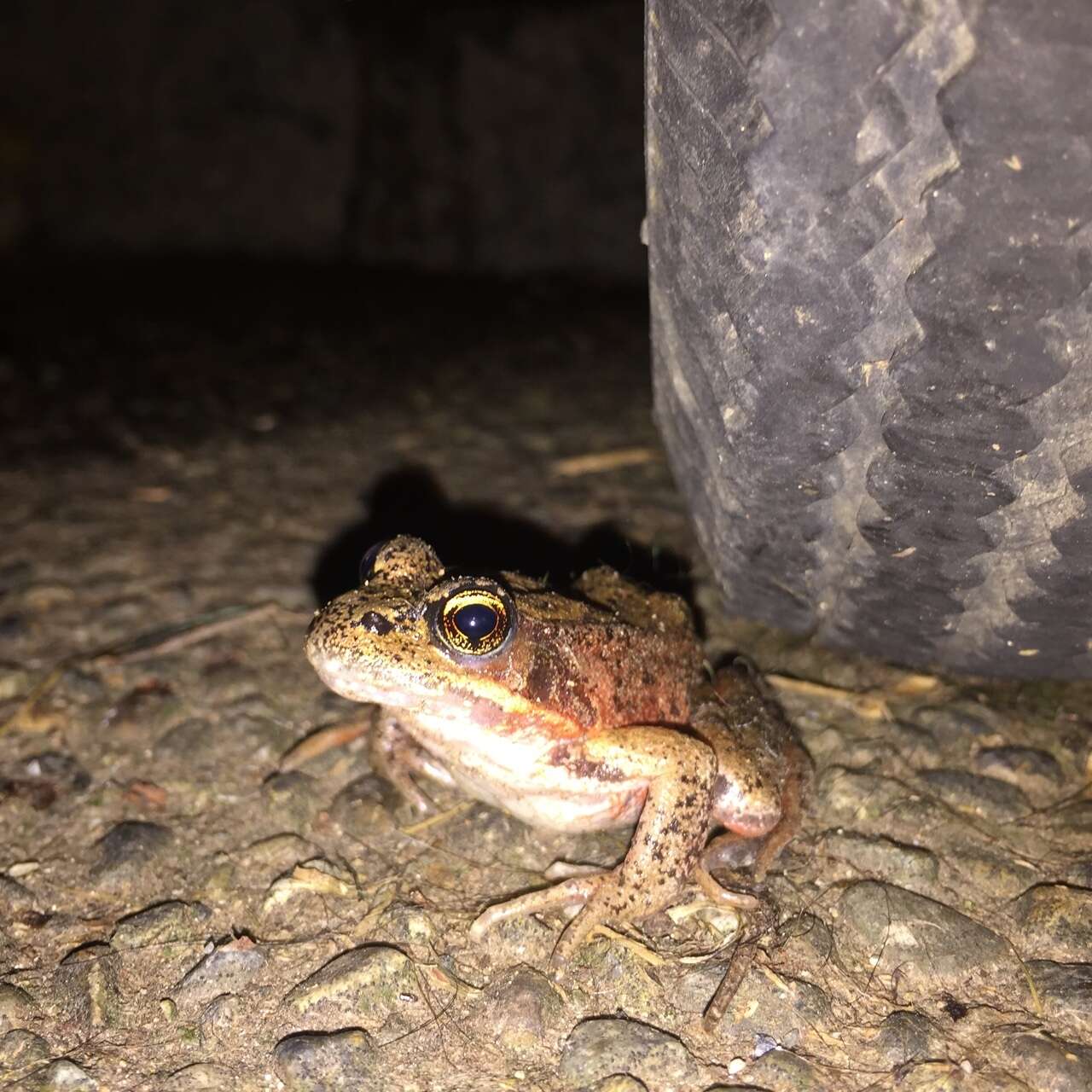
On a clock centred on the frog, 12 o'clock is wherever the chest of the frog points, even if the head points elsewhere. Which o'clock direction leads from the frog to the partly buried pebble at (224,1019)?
The partly buried pebble is roughly at 12 o'clock from the frog.

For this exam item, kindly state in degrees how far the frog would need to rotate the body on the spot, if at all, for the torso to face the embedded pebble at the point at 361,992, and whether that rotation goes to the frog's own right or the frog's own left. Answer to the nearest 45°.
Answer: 0° — it already faces it

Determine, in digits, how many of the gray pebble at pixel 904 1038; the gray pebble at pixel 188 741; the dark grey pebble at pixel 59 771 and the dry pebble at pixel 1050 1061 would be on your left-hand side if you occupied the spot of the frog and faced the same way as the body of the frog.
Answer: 2

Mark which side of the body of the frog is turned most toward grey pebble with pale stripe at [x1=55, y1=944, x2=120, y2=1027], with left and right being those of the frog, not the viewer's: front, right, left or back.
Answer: front

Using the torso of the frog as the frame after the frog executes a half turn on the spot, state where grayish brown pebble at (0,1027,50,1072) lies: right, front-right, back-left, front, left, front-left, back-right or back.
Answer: back

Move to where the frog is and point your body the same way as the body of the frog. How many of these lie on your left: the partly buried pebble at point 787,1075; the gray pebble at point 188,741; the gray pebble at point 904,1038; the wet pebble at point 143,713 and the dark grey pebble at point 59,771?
2

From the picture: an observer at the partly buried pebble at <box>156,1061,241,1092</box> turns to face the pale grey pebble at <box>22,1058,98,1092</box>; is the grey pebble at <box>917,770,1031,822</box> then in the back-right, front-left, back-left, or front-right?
back-right

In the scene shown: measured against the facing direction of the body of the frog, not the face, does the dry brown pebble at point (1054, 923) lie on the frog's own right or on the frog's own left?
on the frog's own left

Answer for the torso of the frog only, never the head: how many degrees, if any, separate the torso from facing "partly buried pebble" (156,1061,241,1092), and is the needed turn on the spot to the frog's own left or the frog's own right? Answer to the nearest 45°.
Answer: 0° — it already faces it

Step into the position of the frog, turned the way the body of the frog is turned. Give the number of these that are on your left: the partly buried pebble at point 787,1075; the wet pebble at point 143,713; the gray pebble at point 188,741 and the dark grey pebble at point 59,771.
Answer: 1

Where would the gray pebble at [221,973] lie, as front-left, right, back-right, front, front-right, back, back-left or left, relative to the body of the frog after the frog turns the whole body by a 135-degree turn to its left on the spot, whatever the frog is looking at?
back-right

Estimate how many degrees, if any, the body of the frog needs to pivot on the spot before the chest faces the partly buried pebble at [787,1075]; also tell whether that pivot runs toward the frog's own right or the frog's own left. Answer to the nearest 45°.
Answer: approximately 90° to the frog's own left

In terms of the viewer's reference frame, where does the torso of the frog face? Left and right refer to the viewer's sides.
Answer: facing the viewer and to the left of the viewer

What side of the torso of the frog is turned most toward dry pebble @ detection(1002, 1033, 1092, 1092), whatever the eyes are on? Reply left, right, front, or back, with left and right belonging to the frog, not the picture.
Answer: left
